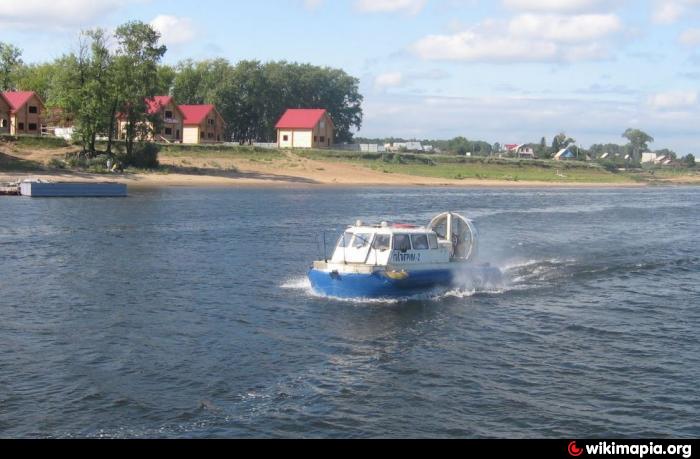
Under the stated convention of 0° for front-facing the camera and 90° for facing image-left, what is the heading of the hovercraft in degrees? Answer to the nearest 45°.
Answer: approximately 45°
